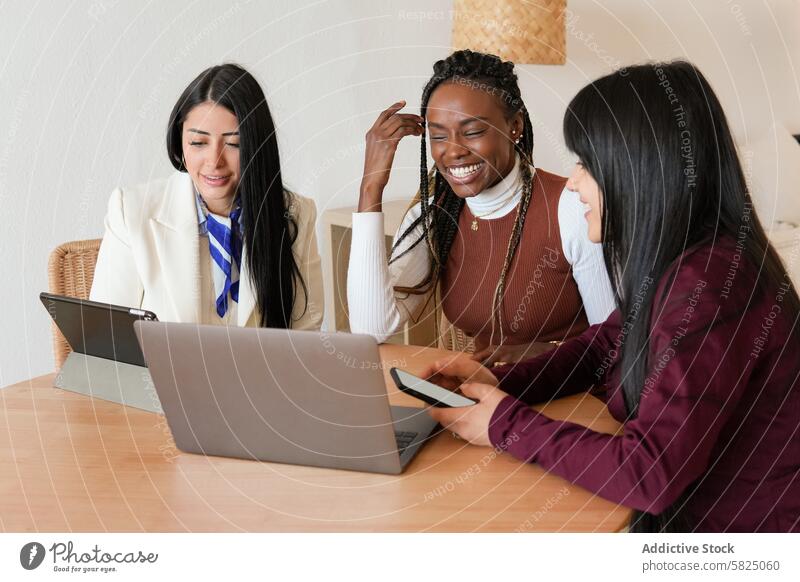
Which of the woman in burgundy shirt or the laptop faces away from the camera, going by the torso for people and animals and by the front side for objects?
the laptop

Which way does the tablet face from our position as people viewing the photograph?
facing away from the viewer and to the right of the viewer

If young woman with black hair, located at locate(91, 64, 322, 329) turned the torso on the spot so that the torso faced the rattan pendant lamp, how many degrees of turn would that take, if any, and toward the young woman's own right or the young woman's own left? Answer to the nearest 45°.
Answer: approximately 135° to the young woman's own left

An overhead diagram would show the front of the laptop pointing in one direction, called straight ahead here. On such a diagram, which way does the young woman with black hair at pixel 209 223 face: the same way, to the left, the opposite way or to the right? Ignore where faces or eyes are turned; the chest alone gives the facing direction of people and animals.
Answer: the opposite way

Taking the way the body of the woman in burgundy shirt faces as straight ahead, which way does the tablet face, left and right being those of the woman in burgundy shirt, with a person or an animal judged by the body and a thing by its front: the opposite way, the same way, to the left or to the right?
to the right

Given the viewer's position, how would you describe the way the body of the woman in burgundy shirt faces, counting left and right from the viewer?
facing to the left of the viewer

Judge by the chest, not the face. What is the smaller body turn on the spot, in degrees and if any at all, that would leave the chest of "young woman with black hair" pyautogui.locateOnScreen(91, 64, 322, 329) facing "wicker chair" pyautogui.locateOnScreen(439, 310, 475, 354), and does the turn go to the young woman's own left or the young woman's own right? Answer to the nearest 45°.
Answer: approximately 90° to the young woman's own left

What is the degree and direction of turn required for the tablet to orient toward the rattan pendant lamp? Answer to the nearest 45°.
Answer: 0° — it already faces it

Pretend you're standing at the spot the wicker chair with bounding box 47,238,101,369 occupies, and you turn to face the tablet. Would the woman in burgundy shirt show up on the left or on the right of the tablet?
left

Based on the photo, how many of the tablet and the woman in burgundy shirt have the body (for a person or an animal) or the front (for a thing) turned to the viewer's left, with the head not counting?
1

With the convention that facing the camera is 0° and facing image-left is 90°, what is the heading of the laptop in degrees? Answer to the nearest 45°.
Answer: approximately 180°

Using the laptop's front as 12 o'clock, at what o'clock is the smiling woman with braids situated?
The smiling woman with braids is roughly at 1 o'clock from the laptop.
